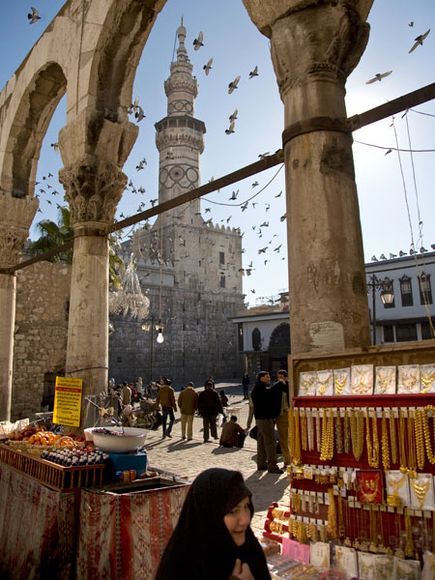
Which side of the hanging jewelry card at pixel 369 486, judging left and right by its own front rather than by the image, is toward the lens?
front

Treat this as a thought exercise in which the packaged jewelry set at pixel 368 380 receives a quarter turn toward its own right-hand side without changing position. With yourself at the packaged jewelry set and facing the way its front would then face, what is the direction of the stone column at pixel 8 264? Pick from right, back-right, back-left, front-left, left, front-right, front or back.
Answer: front-right

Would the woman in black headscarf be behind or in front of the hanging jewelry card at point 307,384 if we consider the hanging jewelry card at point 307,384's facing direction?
in front

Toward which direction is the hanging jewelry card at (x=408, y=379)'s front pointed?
toward the camera

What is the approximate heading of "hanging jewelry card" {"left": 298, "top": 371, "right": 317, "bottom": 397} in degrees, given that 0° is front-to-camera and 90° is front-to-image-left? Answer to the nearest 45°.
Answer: approximately 0°

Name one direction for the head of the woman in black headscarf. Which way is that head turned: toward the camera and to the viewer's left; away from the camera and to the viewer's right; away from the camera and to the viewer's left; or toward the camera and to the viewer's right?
toward the camera and to the viewer's right

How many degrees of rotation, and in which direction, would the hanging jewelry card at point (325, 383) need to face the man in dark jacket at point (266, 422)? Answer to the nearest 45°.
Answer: approximately 180°

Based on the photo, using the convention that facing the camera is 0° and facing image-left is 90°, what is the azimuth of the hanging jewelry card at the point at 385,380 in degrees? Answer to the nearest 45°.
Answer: approximately 0°

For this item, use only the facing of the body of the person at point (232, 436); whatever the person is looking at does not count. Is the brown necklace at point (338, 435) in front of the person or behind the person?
behind

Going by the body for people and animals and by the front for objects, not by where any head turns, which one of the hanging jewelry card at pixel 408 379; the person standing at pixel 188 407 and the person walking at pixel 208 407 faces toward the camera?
the hanging jewelry card

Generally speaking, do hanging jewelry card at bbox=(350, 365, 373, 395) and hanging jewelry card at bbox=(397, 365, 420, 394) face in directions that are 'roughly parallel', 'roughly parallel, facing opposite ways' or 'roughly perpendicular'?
roughly parallel

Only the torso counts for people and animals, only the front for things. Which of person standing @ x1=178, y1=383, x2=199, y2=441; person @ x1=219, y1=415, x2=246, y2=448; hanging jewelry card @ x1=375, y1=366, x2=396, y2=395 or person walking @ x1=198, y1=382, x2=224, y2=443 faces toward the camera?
the hanging jewelry card
